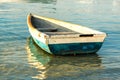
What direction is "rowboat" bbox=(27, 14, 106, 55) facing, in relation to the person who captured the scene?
facing away from the viewer and to the left of the viewer
